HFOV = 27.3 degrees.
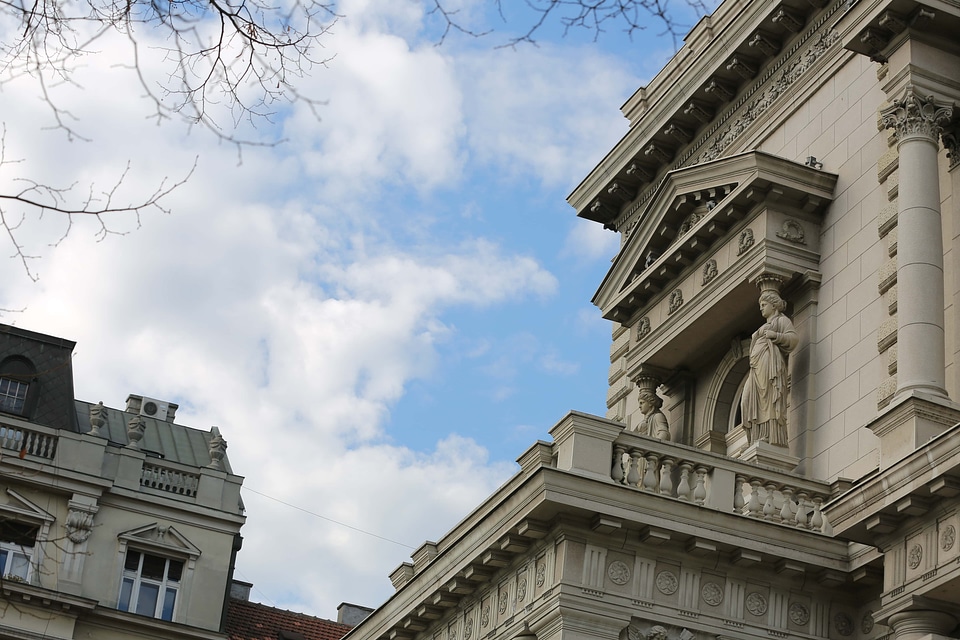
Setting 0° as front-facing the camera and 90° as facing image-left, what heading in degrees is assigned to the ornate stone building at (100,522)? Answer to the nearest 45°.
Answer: approximately 0°

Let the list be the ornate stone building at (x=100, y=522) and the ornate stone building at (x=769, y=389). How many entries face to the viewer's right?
0

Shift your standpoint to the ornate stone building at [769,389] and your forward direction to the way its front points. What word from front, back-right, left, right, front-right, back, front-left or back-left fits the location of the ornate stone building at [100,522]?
right

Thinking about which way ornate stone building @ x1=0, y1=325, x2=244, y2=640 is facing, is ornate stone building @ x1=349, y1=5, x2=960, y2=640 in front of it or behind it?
in front

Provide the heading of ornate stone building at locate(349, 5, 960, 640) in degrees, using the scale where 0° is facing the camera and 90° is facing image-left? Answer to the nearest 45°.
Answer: approximately 45°
